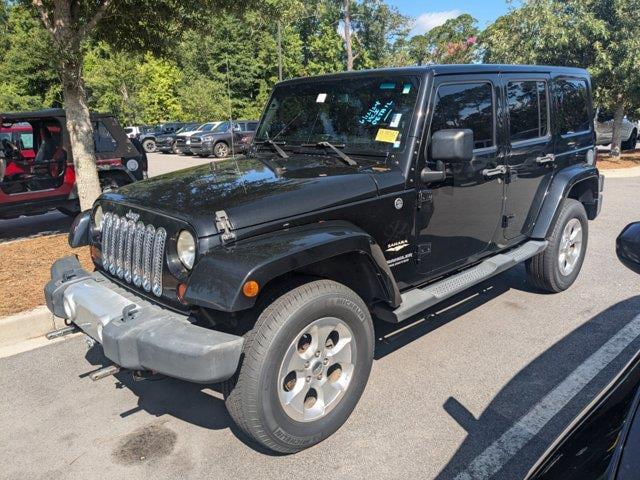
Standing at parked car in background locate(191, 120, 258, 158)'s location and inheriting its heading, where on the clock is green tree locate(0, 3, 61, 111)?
The green tree is roughly at 3 o'clock from the parked car in background.

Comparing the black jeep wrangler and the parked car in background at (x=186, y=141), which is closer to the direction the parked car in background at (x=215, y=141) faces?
the black jeep wrangler

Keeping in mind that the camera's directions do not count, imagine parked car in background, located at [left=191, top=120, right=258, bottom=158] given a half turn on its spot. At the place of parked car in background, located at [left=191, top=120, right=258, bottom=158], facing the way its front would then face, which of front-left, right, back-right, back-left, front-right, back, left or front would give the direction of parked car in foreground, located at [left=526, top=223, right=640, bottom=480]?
back-right

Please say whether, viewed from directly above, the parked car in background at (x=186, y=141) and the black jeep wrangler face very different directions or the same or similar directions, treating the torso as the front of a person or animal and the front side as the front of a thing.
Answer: same or similar directions

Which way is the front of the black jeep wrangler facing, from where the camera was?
facing the viewer and to the left of the viewer

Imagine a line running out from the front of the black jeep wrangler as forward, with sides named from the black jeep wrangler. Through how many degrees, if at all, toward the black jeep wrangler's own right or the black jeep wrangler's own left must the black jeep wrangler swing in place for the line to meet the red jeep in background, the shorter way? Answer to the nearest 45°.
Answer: approximately 90° to the black jeep wrangler's own right

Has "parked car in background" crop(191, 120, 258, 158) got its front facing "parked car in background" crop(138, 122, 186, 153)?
no

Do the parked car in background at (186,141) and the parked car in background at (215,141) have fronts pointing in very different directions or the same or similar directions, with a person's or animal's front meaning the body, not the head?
same or similar directions

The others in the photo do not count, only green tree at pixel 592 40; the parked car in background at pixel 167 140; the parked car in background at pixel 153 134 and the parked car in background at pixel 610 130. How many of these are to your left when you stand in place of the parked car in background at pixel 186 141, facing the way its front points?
2

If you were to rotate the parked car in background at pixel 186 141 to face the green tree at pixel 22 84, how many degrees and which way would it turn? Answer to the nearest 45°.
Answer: approximately 90° to its right

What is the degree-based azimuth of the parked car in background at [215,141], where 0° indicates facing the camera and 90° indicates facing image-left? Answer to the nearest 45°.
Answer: approximately 45°

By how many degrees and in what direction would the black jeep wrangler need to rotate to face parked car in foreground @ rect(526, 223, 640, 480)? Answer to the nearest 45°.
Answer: approximately 45° to its left

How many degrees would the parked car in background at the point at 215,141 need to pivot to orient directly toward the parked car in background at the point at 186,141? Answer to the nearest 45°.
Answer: approximately 90° to its right

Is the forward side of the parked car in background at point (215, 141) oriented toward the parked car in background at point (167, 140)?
no

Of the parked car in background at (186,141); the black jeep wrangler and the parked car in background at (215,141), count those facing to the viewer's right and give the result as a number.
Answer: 0

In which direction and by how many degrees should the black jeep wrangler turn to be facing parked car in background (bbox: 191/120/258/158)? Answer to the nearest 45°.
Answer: approximately 135° to its right

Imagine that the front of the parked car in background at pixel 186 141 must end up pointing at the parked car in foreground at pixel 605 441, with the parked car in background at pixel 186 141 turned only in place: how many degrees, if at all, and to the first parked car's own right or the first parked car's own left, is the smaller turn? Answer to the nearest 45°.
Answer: approximately 45° to the first parked car's own left

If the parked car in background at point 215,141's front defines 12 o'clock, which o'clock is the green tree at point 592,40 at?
The green tree is roughly at 9 o'clock from the parked car in background.

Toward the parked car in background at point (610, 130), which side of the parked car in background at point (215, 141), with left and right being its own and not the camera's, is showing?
left

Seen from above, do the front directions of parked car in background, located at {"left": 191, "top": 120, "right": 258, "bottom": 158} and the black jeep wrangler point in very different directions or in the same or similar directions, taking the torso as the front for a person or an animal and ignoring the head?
same or similar directions
